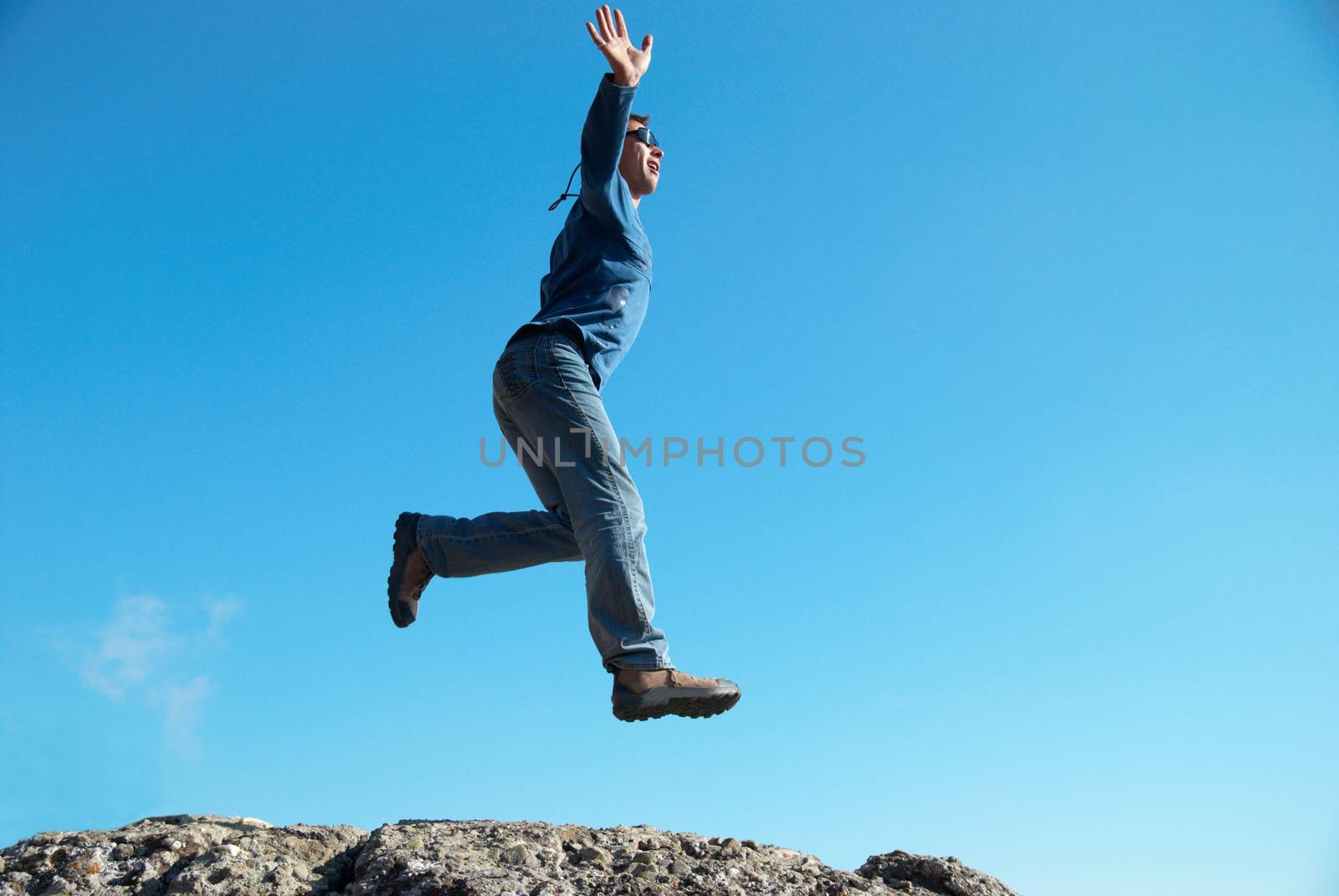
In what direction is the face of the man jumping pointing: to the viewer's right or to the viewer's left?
to the viewer's right

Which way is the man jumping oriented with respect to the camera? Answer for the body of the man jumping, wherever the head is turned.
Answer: to the viewer's right
